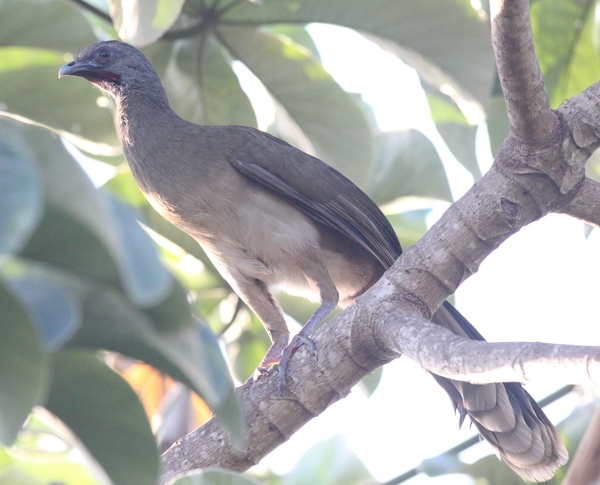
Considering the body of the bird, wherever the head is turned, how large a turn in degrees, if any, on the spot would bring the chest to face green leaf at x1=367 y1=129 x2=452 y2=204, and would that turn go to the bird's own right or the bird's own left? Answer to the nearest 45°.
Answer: approximately 135° to the bird's own right

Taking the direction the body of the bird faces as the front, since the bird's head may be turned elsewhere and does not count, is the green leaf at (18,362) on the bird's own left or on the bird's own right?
on the bird's own left

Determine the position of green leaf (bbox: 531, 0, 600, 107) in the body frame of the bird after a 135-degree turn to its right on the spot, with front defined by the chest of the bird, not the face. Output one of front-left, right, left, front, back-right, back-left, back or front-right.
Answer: front-right

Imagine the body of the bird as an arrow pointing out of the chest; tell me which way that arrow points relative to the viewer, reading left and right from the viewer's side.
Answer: facing to the left of the viewer

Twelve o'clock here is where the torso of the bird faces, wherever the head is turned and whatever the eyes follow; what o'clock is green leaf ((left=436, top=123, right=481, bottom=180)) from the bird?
The green leaf is roughly at 5 o'clock from the bird.
